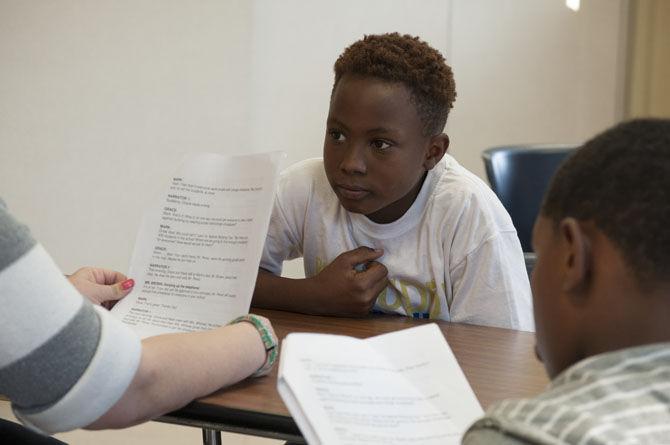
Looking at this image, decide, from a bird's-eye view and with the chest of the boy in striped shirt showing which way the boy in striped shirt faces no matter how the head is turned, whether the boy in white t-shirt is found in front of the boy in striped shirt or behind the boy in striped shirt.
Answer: in front

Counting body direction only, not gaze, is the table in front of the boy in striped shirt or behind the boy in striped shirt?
in front

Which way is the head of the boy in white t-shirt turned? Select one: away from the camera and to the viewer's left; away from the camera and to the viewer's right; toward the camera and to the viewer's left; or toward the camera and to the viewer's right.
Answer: toward the camera and to the viewer's left

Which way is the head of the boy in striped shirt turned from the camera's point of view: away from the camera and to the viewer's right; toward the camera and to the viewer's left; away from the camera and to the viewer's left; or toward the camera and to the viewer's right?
away from the camera and to the viewer's left

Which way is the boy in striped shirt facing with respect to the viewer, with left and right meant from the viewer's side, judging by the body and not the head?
facing away from the viewer and to the left of the viewer
